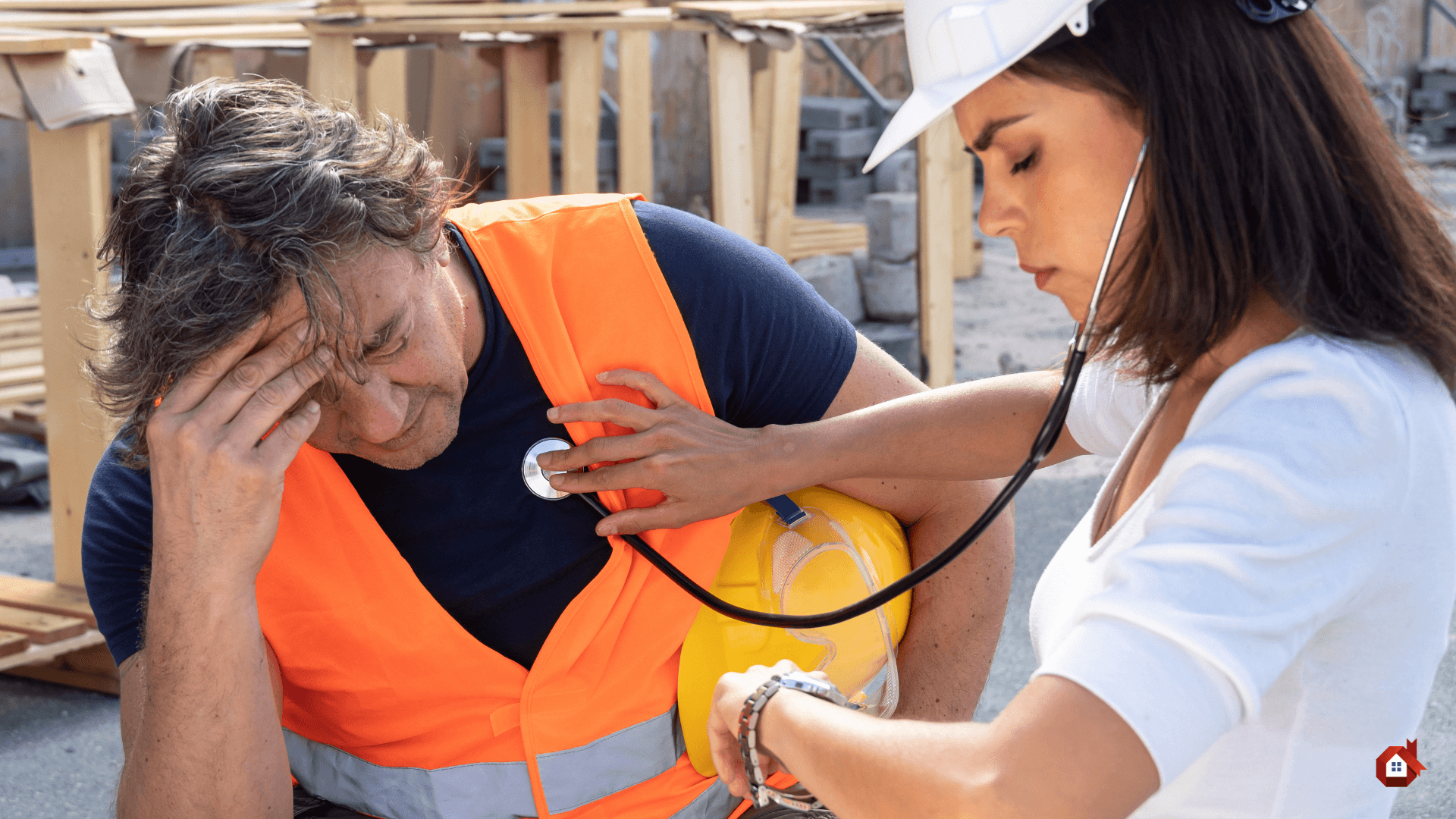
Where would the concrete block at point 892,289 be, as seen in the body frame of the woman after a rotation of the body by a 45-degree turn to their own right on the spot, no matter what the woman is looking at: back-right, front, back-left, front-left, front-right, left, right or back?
front-right

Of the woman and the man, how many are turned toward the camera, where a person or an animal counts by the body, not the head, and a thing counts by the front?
1

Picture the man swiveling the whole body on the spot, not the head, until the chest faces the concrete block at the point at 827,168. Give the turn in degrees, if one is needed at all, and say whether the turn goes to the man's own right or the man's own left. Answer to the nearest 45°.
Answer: approximately 180°

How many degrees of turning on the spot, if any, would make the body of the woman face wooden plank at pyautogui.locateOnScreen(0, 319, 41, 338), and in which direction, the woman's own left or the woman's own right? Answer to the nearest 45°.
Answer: approximately 45° to the woman's own right

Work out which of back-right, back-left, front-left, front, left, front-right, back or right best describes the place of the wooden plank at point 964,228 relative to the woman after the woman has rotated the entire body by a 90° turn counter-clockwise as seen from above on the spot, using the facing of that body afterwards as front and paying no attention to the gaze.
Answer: back

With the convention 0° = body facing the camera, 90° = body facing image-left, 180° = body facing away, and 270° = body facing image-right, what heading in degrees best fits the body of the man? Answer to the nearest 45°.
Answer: approximately 0°

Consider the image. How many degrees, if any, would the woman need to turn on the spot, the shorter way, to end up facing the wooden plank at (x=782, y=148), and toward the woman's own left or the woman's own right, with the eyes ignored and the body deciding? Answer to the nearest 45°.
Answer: approximately 90° to the woman's own right

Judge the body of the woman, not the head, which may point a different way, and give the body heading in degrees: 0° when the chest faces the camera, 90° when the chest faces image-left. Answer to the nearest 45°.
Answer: approximately 90°

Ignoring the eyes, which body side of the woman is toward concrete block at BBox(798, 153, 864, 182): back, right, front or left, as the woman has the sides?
right

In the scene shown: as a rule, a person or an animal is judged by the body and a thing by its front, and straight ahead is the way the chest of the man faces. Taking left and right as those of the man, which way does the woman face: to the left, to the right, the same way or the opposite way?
to the right

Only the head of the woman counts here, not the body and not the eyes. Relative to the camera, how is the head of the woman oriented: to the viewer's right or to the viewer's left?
to the viewer's left
